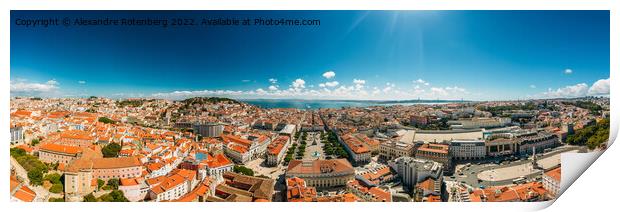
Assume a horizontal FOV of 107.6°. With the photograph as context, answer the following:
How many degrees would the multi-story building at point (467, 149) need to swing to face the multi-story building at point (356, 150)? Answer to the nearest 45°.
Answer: approximately 45° to its right

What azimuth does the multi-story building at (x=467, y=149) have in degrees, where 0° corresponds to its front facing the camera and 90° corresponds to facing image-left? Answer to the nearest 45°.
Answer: approximately 0°

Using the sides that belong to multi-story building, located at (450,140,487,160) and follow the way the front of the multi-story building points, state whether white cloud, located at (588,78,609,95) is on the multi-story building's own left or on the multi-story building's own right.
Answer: on the multi-story building's own left

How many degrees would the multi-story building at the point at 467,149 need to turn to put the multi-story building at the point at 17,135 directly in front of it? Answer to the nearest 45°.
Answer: approximately 45° to its right

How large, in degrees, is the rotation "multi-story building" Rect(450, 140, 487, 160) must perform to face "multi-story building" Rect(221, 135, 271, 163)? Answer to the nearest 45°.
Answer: approximately 45° to its right
